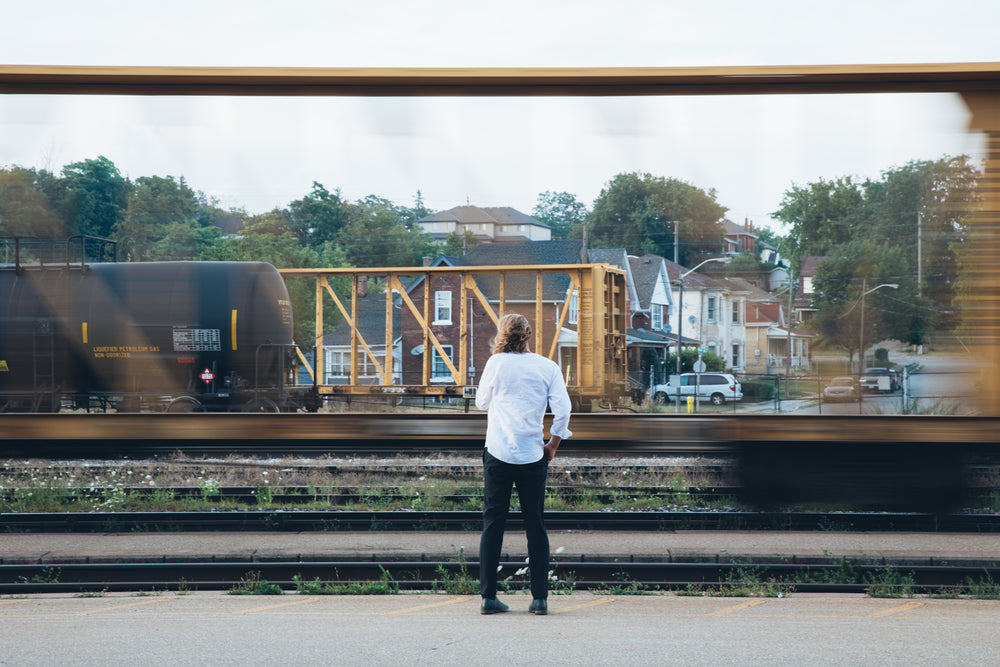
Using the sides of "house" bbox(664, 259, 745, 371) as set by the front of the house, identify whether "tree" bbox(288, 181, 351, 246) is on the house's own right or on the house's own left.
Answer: on the house's own right

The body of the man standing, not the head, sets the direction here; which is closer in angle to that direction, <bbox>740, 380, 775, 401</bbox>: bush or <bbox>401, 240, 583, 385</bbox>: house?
the house

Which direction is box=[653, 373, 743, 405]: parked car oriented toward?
to the viewer's left

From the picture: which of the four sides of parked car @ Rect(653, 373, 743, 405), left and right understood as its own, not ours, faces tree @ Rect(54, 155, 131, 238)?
front

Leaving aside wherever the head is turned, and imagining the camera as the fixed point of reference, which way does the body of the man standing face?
away from the camera

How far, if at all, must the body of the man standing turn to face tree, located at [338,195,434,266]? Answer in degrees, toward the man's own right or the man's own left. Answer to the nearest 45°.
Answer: approximately 45° to the man's own left

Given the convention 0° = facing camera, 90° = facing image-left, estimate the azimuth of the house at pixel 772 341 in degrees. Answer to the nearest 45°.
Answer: approximately 315°

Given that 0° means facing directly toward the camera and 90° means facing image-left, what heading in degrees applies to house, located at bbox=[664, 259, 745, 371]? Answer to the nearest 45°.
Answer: approximately 315°

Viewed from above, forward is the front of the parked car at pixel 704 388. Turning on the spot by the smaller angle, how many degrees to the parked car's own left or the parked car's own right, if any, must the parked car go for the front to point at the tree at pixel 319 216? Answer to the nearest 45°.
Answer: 0° — it already faces it

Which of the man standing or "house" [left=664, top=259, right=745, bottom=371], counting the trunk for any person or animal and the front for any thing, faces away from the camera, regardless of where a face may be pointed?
the man standing

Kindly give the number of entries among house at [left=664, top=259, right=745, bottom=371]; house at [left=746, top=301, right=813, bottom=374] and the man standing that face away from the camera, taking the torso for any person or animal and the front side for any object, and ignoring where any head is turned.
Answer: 1

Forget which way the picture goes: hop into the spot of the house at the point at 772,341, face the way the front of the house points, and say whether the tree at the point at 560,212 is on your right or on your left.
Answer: on your right
